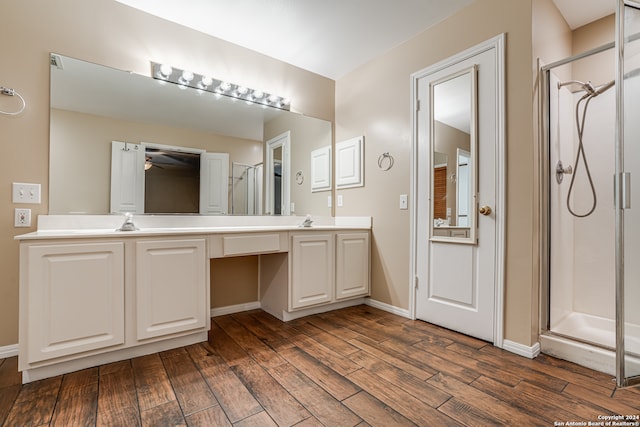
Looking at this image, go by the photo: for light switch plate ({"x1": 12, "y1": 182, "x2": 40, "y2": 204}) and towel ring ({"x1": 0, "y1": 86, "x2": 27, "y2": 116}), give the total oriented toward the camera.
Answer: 2

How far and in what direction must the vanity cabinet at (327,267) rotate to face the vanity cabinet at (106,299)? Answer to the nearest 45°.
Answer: approximately 90° to its right

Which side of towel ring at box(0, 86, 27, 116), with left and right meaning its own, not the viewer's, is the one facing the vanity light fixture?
left

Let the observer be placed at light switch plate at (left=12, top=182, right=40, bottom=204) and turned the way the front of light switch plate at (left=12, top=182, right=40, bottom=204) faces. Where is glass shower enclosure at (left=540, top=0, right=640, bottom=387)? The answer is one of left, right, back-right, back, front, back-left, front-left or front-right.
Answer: front-left

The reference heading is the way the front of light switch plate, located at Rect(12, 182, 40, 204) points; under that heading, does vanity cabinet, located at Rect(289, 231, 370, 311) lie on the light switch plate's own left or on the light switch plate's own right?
on the light switch plate's own left

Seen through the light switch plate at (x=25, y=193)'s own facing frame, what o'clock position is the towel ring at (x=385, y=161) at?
The towel ring is roughly at 10 o'clock from the light switch plate.

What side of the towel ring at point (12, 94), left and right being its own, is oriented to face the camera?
front

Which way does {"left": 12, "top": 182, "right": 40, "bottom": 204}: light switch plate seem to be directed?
toward the camera

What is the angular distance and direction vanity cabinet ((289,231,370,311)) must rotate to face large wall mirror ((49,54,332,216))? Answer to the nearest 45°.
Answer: approximately 135° to its right

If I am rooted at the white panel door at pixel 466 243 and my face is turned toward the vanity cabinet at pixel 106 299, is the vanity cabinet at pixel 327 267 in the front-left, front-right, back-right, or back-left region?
front-right

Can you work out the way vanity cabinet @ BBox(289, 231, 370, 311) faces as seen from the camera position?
facing the viewer and to the right of the viewer
